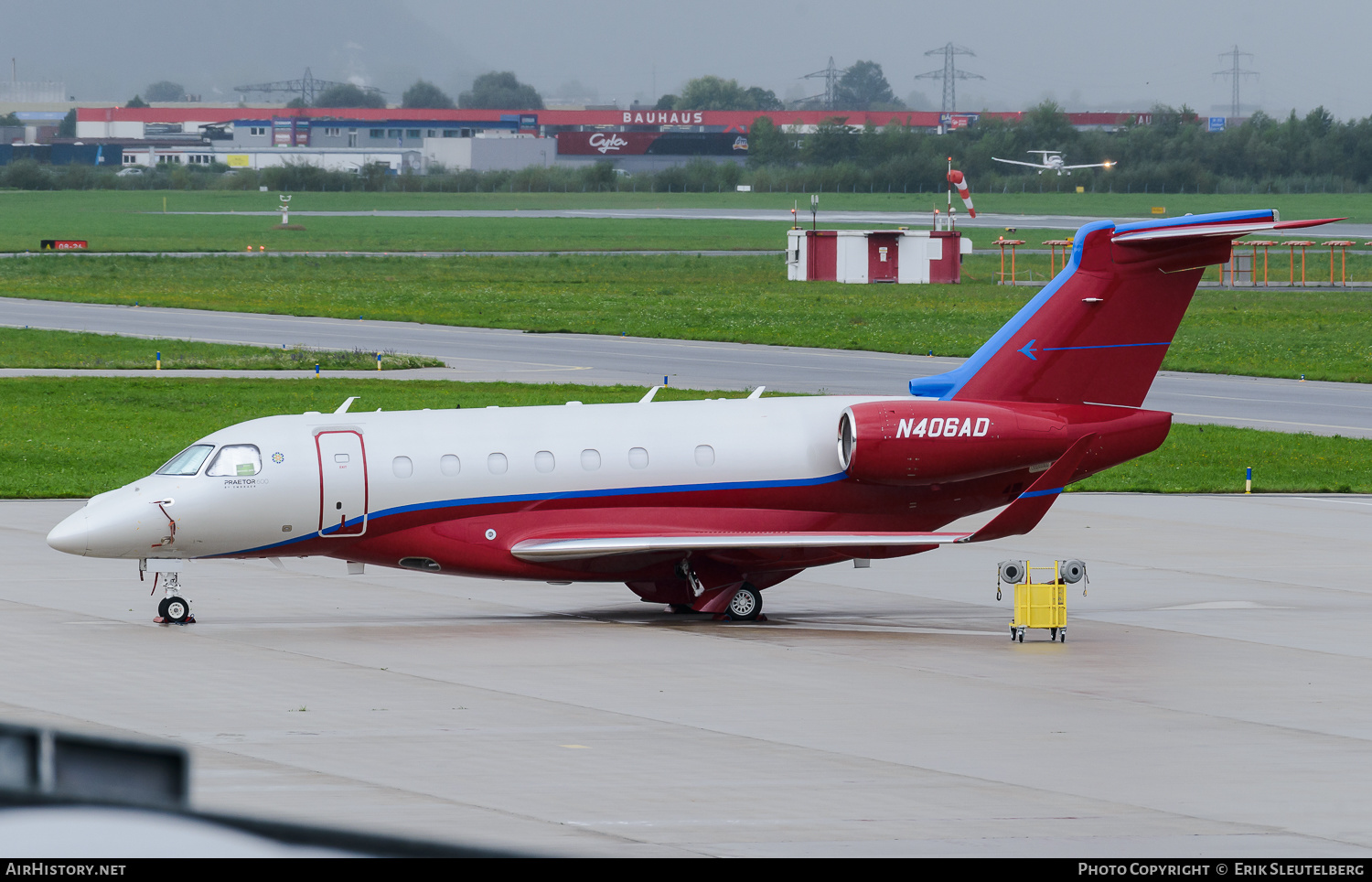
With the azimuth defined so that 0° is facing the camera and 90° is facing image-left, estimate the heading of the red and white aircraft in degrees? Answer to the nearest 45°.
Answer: approximately 90°

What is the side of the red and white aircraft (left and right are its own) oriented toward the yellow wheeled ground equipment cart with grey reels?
back
